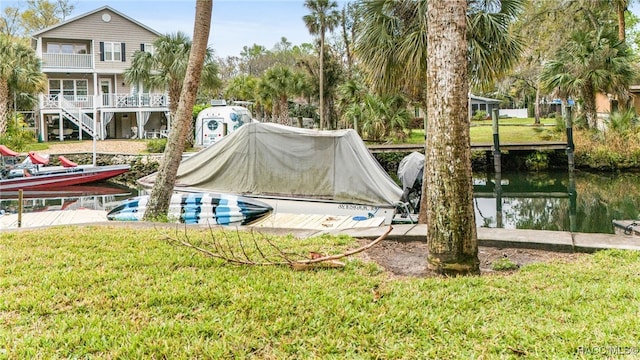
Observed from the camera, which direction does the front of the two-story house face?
facing the viewer

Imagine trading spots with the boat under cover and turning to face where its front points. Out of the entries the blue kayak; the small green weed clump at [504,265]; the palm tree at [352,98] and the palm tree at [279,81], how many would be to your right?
2

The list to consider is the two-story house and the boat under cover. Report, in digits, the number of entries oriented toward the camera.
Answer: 1

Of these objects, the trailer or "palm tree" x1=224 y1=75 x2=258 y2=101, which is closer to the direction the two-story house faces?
the trailer

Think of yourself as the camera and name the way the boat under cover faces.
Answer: facing to the left of the viewer

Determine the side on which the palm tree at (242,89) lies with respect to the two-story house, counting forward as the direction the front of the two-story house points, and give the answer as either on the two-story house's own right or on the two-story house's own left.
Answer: on the two-story house's own left

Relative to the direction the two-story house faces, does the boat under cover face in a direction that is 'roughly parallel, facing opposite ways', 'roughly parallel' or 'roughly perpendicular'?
roughly perpendicular

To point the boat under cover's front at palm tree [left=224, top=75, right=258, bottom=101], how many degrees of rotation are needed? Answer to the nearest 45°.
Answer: approximately 90° to its right

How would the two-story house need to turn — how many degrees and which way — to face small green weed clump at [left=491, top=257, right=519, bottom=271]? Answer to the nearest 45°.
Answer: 0° — it already faces it
